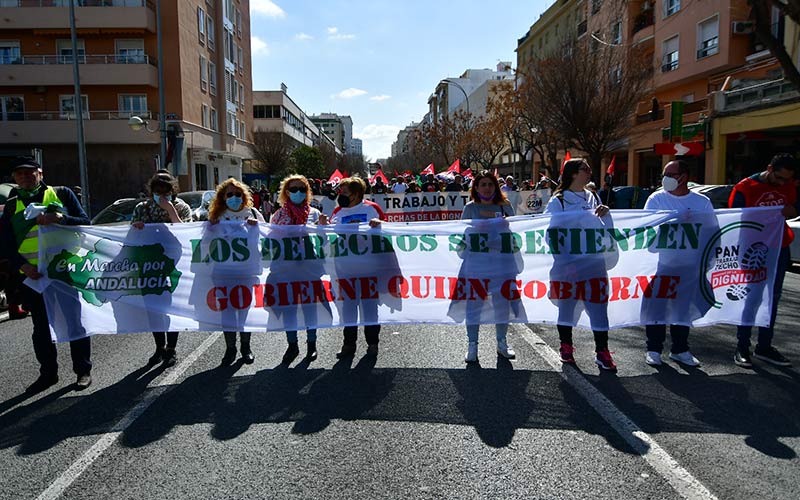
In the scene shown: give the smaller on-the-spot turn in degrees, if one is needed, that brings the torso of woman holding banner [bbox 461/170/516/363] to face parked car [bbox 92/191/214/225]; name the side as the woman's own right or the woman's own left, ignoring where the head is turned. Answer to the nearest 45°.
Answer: approximately 135° to the woman's own right

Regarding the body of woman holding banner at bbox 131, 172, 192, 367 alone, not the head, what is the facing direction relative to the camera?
toward the camera

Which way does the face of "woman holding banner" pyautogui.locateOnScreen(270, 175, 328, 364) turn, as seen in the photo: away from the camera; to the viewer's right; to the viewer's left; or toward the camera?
toward the camera

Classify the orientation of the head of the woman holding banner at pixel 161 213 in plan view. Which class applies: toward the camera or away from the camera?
toward the camera

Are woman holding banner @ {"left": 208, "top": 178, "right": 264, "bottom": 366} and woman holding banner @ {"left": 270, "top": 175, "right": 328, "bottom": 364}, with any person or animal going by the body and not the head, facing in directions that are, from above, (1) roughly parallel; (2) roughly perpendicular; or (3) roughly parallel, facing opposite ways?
roughly parallel

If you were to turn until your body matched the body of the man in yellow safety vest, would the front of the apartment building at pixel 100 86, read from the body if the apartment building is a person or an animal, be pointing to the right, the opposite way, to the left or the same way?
the same way

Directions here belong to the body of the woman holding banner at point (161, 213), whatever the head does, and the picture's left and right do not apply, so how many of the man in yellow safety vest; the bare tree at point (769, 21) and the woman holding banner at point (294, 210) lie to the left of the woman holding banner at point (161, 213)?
2

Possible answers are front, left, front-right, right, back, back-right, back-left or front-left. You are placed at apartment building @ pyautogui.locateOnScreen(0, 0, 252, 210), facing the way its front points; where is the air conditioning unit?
front-left

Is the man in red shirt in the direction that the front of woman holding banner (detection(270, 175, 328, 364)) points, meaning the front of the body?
no

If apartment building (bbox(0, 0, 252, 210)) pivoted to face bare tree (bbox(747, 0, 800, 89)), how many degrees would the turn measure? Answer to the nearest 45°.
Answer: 0° — it already faces it

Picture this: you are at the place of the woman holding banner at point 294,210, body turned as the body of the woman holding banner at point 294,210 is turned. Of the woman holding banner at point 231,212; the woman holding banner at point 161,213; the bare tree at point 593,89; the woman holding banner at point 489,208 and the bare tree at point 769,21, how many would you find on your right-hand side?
2

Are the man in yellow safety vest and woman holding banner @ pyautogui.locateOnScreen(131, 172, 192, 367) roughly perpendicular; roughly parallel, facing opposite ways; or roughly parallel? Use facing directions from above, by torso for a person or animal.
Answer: roughly parallel

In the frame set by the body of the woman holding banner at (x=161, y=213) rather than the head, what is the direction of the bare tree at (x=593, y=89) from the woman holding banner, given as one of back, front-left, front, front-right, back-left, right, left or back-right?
back-left

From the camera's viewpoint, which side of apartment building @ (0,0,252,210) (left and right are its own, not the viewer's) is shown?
front

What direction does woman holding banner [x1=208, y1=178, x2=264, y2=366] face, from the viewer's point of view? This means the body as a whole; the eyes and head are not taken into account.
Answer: toward the camera
